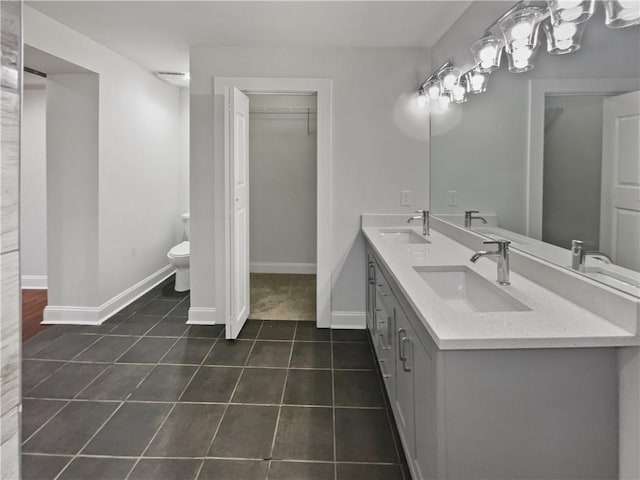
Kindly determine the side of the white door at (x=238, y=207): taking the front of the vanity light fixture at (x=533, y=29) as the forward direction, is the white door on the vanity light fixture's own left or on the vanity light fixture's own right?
on the vanity light fixture's own right

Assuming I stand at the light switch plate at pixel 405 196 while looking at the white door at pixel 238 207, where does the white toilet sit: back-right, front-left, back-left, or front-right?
front-right

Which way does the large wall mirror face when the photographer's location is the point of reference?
facing the viewer and to the left of the viewer

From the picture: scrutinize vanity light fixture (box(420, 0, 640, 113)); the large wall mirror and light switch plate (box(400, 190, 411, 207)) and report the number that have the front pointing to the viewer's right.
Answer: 0
